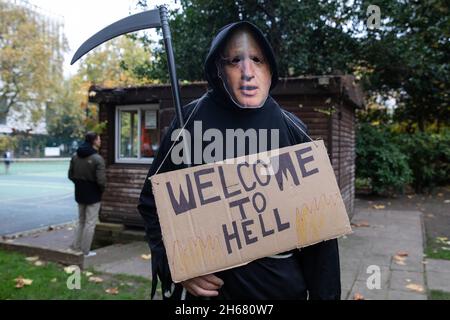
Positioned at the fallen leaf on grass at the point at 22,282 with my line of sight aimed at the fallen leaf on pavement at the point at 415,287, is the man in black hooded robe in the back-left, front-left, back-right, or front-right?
front-right

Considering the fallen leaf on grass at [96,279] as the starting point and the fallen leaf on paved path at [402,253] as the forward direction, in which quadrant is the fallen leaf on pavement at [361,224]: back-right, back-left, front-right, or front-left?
front-left

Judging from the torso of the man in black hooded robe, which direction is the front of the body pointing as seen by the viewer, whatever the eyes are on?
toward the camera

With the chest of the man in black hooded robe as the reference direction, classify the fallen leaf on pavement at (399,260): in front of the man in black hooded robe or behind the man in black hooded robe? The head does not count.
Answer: behind

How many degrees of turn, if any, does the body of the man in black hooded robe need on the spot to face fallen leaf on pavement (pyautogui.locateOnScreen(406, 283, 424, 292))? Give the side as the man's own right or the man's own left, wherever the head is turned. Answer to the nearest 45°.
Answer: approximately 135° to the man's own left

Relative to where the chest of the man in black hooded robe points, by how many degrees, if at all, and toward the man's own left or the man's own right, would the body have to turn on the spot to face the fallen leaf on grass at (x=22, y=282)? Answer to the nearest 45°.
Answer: approximately 135° to the man's own right

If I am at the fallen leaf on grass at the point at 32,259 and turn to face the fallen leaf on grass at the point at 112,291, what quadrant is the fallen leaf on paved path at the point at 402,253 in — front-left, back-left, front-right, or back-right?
front-left
